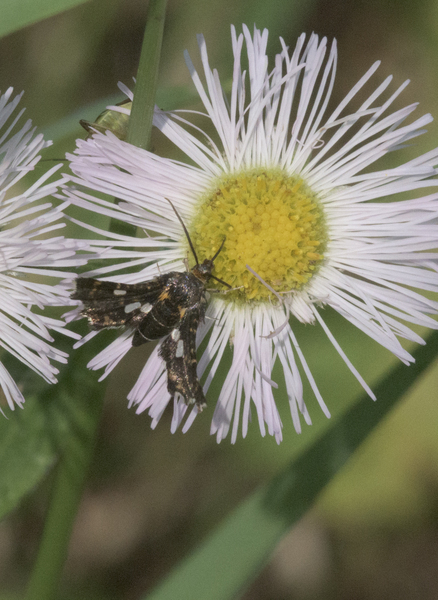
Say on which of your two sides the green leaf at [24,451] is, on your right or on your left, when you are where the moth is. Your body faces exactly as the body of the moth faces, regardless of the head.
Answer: on your left

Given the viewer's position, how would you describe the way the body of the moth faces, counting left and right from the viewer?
facing away from the viewer and to the right of the viewer
